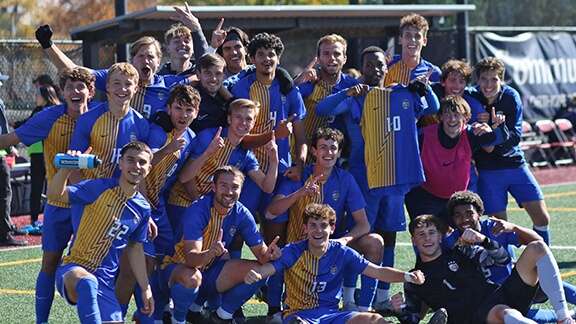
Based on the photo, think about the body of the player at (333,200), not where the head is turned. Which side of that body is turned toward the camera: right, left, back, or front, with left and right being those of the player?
front

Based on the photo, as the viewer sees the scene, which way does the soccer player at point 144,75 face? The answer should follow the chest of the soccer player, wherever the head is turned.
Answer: toward the camera

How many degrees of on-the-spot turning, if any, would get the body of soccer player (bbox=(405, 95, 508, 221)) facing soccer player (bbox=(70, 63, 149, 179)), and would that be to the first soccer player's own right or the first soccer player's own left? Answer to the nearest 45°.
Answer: approximately 45° to the first soccer player's own right

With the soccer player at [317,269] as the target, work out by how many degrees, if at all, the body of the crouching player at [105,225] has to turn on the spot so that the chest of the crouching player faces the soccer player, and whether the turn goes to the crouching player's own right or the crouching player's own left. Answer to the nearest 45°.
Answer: approximately 90° to the crouching player's own left

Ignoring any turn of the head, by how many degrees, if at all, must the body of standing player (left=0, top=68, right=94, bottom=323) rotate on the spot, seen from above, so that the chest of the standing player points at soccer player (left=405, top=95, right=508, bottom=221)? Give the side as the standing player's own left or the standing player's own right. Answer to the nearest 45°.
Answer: approximately 45° to the standing player's own left

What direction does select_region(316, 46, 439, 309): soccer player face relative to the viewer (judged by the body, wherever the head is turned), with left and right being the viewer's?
facing the viewer
